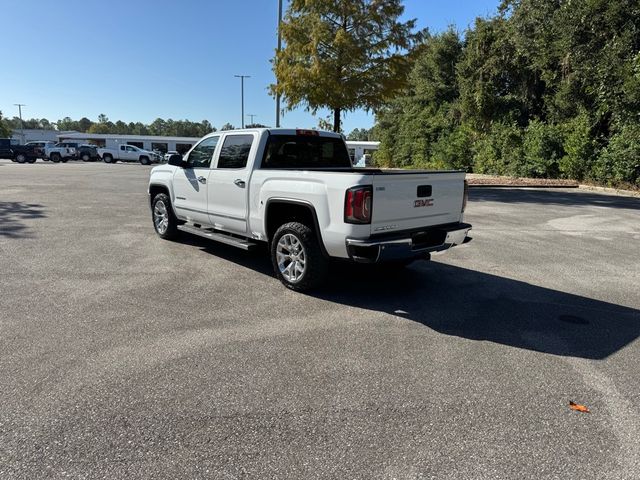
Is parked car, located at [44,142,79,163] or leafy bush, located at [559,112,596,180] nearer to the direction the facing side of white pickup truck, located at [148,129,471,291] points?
the parked car

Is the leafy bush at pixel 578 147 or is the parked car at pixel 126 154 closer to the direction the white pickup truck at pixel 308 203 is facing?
the parked car

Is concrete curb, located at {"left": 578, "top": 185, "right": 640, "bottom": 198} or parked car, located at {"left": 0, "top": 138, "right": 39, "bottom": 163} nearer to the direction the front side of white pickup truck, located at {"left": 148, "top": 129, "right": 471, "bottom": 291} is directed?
the parked car

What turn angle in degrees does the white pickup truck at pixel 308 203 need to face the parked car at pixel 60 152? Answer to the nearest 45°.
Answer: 0° — it already faces it

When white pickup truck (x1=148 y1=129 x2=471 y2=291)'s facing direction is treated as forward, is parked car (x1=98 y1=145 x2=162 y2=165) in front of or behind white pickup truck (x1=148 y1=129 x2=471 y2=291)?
in front

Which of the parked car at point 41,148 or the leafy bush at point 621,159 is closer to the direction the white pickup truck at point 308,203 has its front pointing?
the parked car

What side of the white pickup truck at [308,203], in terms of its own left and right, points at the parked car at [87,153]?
front

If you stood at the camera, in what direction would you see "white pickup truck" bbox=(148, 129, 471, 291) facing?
facing away from the viewer and to the left of the viewer

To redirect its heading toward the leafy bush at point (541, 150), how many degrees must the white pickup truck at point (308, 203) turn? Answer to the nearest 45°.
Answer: approximately 90° to its right

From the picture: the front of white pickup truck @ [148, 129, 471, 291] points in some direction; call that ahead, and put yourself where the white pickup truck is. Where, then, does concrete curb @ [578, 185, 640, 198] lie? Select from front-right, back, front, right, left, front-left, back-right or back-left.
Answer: right
